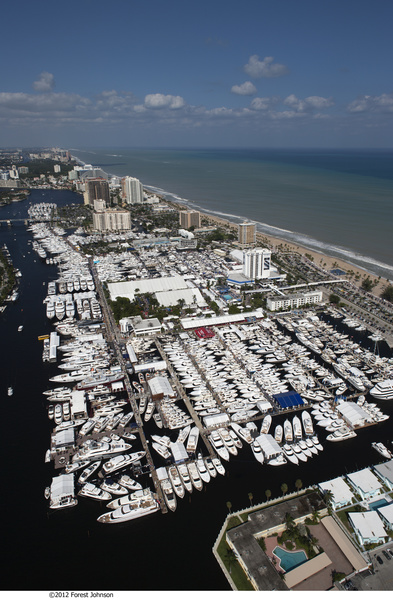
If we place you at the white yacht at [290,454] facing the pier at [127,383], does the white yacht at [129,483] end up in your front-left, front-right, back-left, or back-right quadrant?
front-left

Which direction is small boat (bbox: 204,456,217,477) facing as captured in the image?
toward the camera

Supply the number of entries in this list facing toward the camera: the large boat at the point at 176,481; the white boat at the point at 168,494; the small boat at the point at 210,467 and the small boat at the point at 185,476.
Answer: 4

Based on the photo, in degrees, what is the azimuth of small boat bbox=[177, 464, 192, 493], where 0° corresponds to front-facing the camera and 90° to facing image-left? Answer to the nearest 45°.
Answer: approximately 0°

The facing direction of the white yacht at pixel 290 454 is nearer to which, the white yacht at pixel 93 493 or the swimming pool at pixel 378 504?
the swimming pool

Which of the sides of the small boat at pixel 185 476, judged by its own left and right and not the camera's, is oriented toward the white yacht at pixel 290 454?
left

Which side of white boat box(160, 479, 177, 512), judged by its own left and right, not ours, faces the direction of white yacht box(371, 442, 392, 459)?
left
